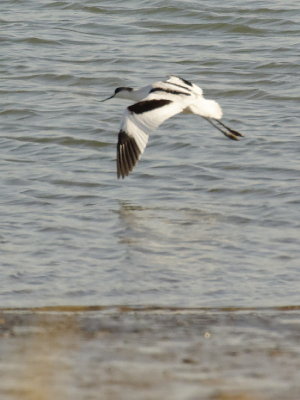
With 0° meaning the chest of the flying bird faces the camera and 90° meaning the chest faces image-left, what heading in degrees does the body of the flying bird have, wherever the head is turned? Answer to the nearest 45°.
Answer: approximately 90°
